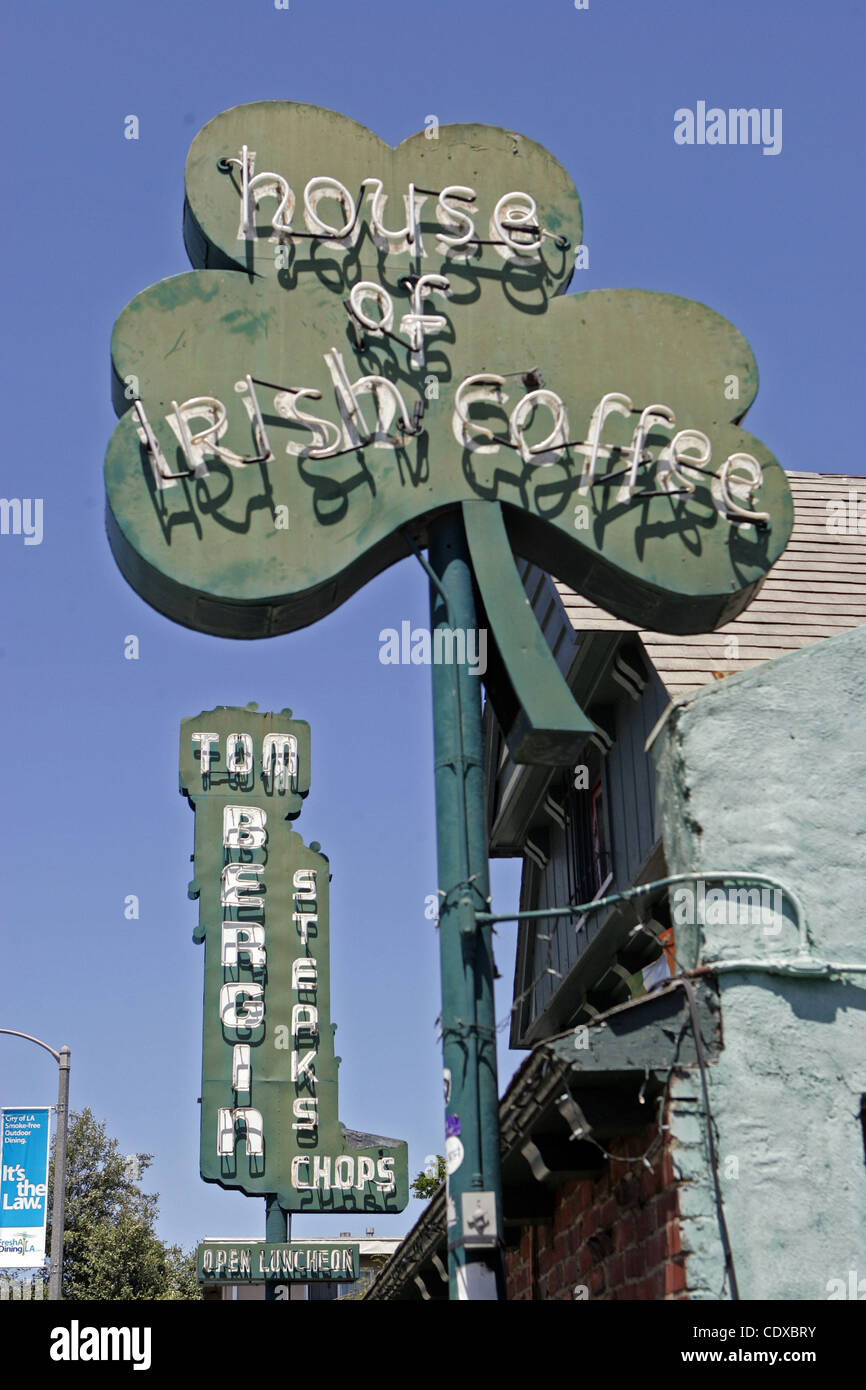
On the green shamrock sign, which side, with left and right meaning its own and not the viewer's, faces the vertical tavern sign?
back

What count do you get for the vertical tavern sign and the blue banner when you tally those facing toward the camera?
2

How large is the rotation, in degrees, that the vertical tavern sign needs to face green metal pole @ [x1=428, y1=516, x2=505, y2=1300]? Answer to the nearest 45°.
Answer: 0° — it already faces it

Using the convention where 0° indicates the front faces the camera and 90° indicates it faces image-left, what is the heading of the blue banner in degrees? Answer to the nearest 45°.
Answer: approximately 0°

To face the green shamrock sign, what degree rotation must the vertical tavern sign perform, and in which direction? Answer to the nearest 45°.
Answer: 0° — it already faces it

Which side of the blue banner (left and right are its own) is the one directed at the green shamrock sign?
front

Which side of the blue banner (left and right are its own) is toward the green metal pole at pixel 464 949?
front

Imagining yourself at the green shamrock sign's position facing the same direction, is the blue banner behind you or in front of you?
behind

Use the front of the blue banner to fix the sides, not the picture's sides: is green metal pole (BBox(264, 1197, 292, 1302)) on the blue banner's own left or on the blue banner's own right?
on the blue banner's own left

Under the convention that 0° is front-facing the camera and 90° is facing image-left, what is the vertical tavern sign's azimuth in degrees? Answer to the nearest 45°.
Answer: approximately 0°

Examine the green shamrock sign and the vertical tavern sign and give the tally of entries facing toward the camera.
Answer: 2
